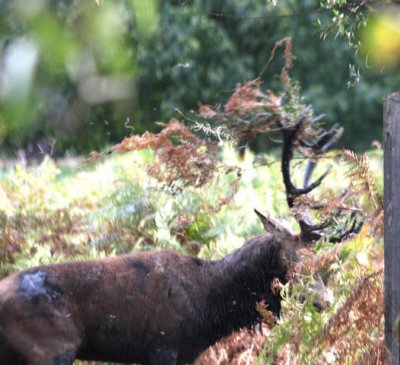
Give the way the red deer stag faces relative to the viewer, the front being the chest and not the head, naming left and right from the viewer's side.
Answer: facing to the right of the viewer

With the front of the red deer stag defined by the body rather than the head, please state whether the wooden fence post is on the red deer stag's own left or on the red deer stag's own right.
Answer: on the red deer stag's own right
